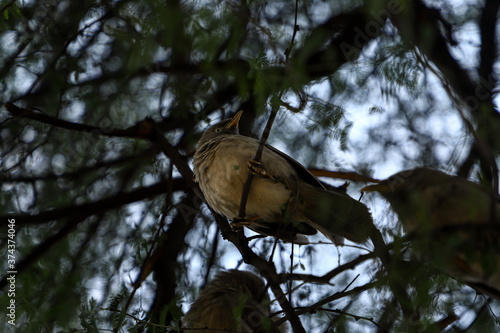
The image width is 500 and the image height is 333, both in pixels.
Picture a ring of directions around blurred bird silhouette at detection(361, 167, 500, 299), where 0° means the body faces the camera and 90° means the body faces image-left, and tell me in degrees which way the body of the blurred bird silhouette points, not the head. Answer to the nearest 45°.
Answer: approximately 90°

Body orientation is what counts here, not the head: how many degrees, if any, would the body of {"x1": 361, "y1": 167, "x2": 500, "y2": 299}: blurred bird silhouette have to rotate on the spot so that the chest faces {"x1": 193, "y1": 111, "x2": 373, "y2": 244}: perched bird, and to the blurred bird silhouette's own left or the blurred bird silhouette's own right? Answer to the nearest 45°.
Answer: approximately 45° to the blurred bird silhouette's own right
